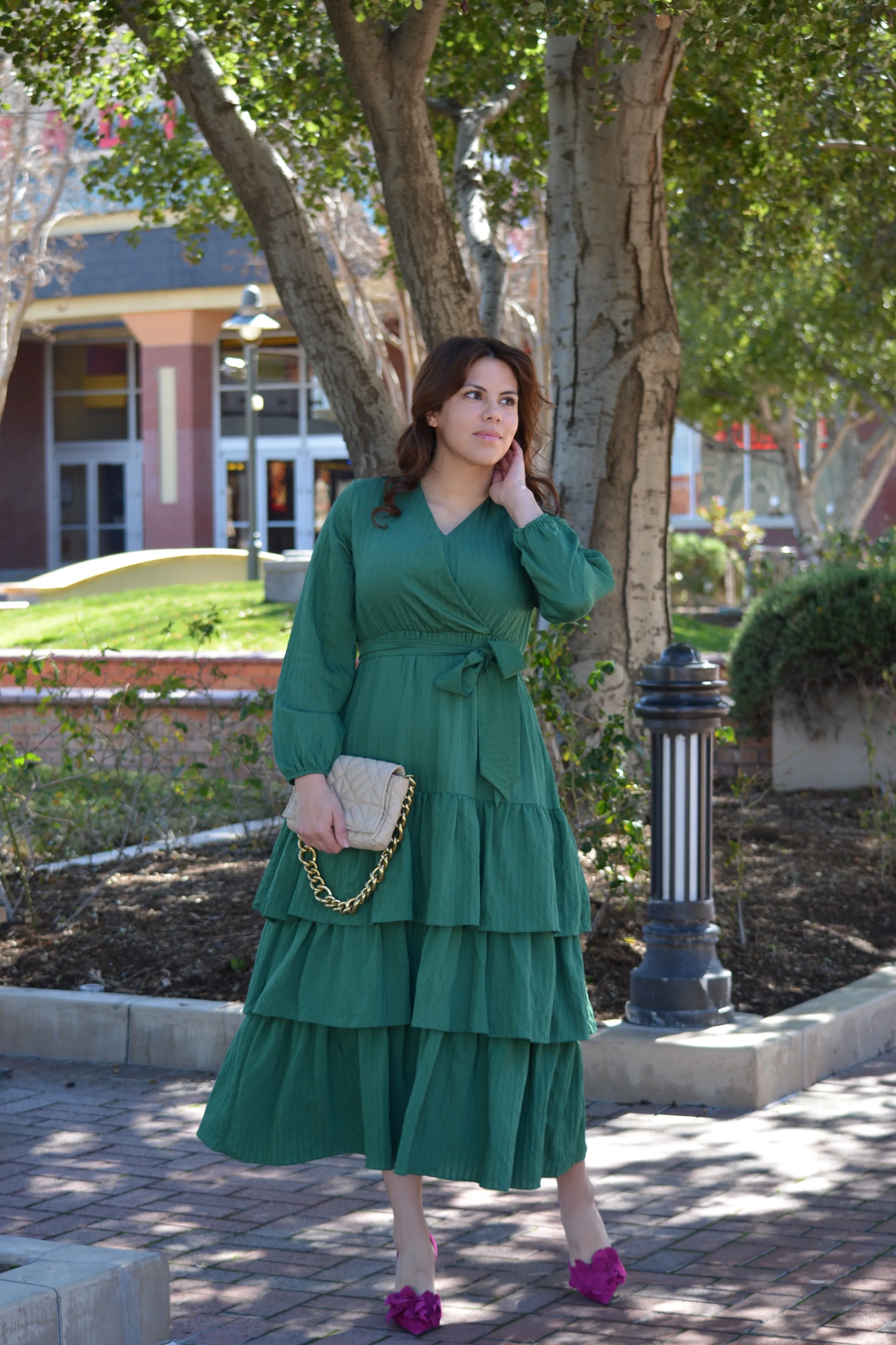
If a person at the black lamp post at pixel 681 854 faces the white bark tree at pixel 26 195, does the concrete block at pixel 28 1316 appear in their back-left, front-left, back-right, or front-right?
back-left

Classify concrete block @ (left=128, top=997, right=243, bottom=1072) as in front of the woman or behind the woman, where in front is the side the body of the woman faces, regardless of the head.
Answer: behind

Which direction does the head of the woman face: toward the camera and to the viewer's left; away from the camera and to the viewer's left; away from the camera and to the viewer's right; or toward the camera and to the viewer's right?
toward the camera and to the viewer's right

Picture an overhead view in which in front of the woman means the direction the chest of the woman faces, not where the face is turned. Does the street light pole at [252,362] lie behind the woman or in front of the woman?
behind

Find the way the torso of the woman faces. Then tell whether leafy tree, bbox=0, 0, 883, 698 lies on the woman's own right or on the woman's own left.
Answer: on the woman's own left

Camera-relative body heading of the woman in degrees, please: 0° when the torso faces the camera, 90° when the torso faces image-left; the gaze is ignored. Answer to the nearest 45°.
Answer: approximately 315°

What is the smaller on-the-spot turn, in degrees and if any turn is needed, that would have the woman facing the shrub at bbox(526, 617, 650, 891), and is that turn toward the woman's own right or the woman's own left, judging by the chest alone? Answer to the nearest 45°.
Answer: approximately 135° to the woman's own left

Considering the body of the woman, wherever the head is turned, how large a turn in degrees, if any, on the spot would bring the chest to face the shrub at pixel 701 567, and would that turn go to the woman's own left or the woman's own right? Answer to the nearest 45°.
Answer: approximately 135° to the woman's own left

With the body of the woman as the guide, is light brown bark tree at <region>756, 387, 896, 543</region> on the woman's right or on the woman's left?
on the woman's left

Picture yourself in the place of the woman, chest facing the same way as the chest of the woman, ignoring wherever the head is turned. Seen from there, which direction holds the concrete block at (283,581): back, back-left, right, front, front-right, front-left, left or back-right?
back-left

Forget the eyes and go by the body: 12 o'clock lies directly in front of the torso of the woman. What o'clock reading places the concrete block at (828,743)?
The concrete block is roughly at 8 o'clock from the woman.
